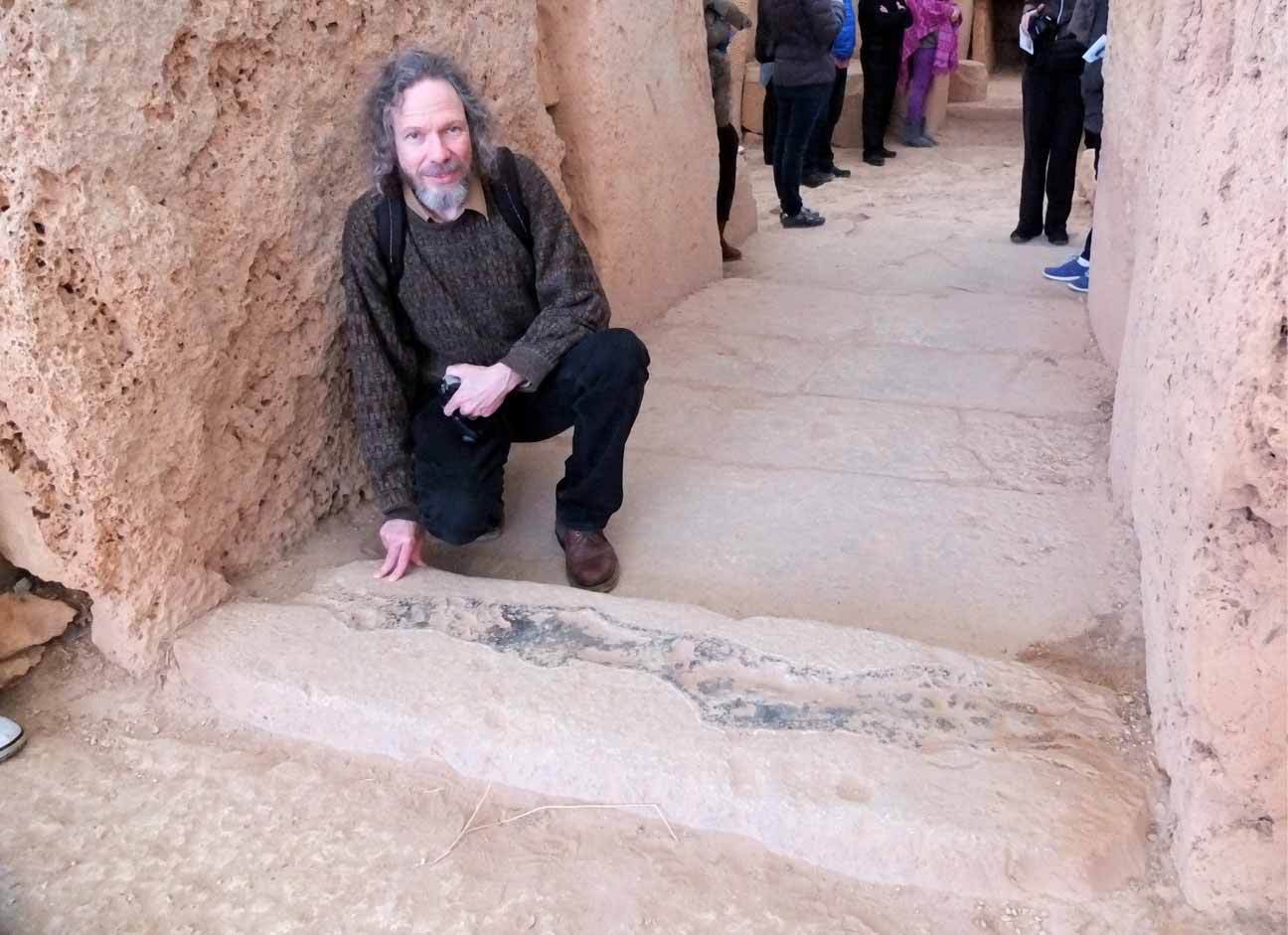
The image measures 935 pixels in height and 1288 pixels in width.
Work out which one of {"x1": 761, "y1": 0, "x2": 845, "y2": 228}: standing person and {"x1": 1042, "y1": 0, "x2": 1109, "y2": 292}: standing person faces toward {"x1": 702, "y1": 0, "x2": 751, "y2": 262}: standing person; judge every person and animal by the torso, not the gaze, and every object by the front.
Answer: {"x1": 1042, "y1": 0, "x2": 1109, "y2": 292}: standing person

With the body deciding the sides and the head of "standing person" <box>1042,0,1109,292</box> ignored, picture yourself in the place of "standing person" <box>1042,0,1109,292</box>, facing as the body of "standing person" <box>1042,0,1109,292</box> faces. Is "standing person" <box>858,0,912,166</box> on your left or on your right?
on your right

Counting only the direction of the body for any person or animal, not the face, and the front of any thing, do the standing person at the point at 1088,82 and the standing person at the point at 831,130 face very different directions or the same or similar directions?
very different directions

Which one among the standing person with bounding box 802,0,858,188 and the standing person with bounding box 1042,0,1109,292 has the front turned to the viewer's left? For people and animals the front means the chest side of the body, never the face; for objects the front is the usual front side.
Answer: the standing person with bounding box 1042,0,1109,292

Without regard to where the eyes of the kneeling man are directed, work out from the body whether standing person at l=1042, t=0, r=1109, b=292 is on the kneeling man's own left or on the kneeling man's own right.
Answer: on the kneeling man's own left

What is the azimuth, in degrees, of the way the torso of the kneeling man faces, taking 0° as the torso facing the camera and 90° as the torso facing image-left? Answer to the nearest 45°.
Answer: approximately 0°

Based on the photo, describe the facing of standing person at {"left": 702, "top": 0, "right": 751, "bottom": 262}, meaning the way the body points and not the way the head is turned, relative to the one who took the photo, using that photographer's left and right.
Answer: facing to the right of the viewer

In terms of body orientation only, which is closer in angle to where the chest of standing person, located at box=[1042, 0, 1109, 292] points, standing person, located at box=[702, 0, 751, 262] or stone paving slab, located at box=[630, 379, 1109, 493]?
the standing person

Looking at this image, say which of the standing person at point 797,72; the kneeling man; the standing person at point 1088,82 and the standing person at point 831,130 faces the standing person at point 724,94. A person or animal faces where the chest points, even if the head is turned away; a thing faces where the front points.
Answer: the standing person at point 1088,82

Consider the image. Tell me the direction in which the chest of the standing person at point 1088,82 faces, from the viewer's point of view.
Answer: to the viewer's left

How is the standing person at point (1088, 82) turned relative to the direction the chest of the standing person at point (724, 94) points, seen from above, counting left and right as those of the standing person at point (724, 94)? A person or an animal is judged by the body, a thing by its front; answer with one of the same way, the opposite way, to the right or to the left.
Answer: the opposite way

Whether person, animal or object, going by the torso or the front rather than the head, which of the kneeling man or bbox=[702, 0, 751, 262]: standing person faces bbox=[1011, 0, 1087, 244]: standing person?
bbox=[702, 0, 751, 262]: standing person
